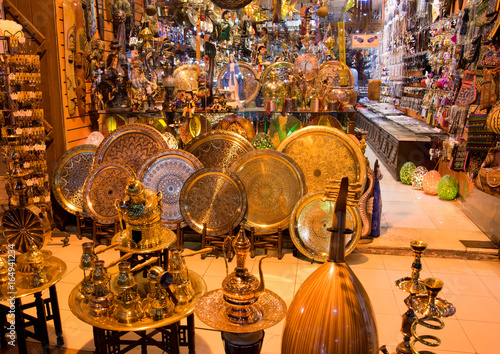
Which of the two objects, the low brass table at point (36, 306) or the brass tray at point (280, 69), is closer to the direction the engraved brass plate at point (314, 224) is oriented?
the low brass table

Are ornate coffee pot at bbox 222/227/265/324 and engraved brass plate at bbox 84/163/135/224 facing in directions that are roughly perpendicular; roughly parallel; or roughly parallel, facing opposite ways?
roughly perpendicular

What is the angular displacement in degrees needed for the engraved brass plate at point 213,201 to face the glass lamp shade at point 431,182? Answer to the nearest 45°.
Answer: approximately 135° to its left

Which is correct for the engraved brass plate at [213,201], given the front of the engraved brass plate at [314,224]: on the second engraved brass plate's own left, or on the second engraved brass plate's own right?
on the second engraved brass plate's own right

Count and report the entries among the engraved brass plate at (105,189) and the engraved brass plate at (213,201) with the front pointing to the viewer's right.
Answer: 0

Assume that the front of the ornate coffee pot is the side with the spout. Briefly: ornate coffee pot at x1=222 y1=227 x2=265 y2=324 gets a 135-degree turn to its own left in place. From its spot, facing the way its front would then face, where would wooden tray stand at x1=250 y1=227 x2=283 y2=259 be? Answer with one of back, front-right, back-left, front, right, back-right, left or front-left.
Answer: front-right

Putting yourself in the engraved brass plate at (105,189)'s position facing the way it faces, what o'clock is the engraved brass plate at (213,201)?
the engraved brass plate at (213,201) is roughly at 10 o'clock from the engraved brass plate at (105,189).

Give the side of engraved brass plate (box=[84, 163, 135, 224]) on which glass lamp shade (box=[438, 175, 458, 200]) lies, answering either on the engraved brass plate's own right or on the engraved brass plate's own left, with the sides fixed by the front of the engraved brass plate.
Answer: on the engraved brass plate's own left

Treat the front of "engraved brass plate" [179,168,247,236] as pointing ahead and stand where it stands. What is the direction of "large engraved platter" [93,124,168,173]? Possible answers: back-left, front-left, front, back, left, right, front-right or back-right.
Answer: back-right

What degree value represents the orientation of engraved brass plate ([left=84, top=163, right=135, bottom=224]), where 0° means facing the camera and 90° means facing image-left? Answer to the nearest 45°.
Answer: approximately 0°
